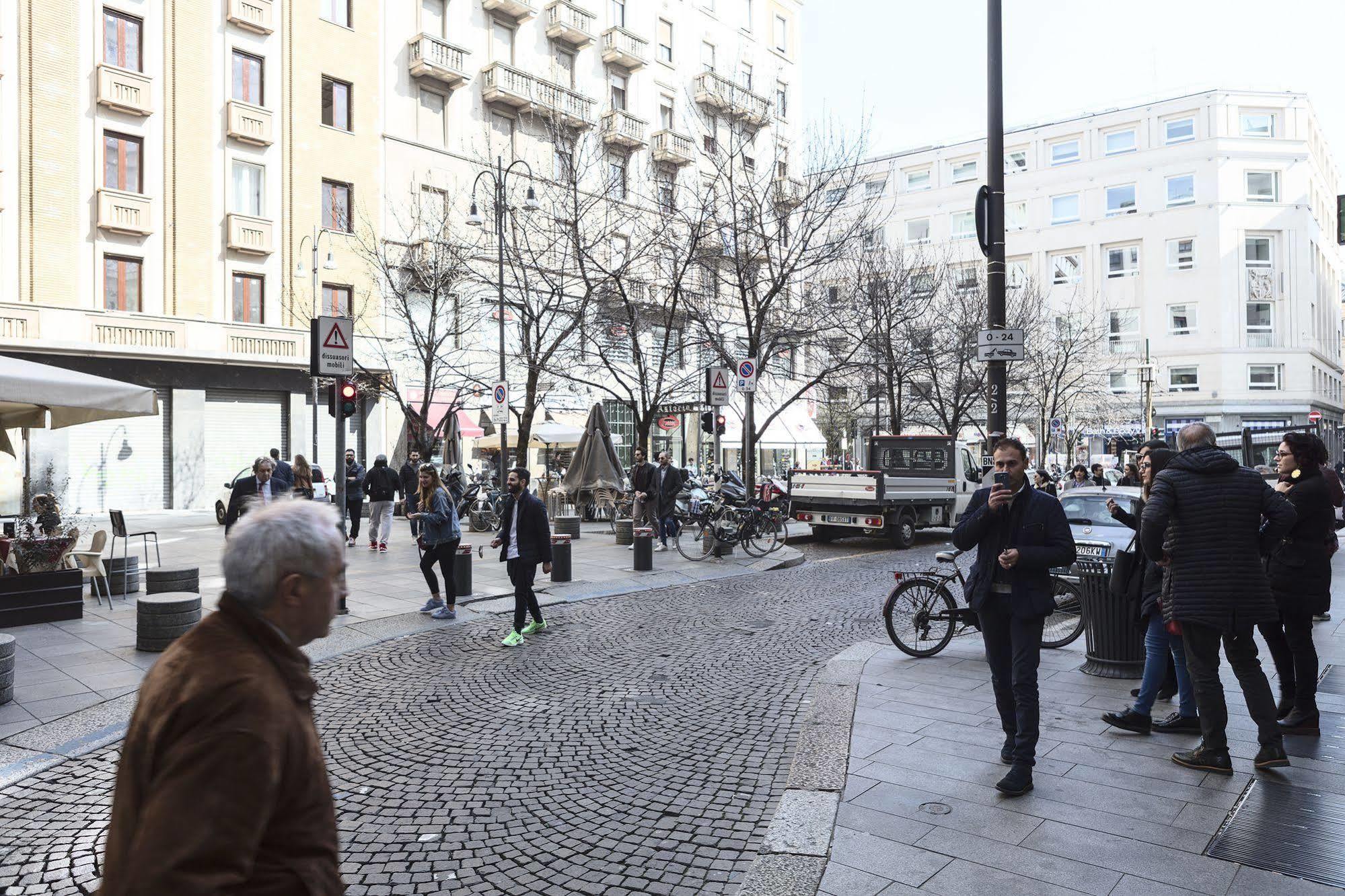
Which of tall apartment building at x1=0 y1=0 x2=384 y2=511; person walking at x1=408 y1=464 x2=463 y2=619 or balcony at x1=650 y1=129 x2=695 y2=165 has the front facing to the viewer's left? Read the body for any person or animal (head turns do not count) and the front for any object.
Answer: the person walking

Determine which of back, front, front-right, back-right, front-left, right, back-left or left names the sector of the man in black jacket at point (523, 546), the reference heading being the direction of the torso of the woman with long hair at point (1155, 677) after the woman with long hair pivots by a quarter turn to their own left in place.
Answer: right

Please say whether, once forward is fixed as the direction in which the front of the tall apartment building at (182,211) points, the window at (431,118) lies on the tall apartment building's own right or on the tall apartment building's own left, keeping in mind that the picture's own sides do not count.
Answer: on the tall apartment building's own left

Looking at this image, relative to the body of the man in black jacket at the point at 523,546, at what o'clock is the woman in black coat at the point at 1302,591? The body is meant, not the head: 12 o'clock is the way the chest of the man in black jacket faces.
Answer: The woman in black coat is roughly at 9 o'clock from the man in black jacket.

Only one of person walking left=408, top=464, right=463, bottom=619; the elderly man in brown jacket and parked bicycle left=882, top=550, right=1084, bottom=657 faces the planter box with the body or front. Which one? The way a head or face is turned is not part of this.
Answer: the person walking

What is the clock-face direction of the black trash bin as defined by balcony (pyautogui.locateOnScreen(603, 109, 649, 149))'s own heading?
The black trash bin is roughly at 1 o'clock from the balcony.

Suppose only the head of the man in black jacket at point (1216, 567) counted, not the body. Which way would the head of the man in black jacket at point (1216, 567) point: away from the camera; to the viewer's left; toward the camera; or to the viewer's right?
away from the camera

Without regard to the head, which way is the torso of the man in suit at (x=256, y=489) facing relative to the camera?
toward the camera

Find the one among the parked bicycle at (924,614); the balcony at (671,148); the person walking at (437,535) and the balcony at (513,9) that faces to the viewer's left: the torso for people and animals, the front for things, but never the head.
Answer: the person walking

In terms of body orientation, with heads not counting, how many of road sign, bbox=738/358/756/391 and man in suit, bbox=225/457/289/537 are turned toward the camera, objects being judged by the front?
2

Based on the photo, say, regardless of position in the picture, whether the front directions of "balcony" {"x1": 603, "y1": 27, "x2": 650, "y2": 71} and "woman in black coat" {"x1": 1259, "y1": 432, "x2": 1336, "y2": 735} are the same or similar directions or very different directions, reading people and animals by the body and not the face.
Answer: very different directions

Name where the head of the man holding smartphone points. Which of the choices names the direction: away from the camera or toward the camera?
toward the camera

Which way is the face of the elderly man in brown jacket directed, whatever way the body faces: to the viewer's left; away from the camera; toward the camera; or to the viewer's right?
to the viewer's right
